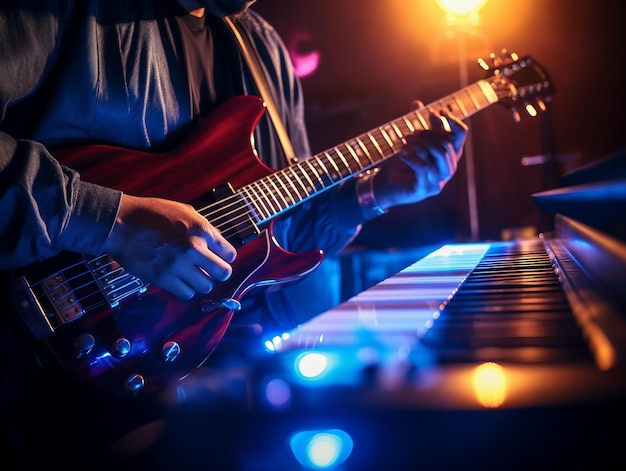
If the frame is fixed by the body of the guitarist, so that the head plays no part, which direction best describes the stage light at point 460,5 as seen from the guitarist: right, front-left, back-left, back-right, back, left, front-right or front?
left

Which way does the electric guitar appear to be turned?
toward the camera

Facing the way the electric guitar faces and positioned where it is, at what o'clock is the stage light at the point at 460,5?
The stage light is roughly at 7 o'clock from the electric guitar.
